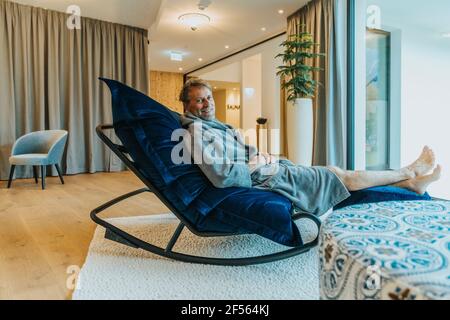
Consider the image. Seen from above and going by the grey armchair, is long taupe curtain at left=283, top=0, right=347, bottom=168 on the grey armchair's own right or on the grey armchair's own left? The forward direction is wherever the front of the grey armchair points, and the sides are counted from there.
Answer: on the grey armchair's own left

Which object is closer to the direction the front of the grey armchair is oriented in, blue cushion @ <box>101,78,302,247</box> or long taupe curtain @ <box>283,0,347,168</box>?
the blue cushion

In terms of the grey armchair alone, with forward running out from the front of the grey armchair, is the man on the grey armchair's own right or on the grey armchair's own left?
on the grey armchair's own left

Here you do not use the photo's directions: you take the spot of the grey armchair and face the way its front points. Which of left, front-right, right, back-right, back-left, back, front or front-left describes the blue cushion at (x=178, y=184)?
front-left

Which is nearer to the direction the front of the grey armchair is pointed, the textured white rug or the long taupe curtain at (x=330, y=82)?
the textured white rug

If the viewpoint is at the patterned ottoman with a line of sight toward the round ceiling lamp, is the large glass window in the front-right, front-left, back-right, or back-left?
front-right

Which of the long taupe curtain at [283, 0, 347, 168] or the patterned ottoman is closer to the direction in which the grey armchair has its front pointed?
the patterned ottoman

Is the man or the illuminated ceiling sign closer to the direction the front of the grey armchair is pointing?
the man

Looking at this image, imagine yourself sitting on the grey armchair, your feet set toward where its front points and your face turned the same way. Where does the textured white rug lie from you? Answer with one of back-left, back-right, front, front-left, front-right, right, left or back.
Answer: front-left

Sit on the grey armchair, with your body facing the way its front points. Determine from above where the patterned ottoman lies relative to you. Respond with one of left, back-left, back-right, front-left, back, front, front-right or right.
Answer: front-left
